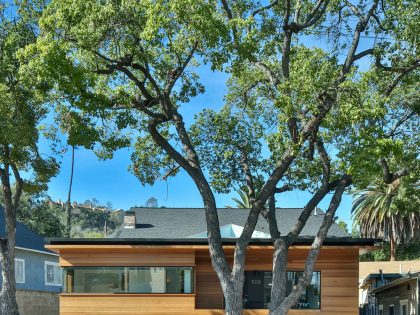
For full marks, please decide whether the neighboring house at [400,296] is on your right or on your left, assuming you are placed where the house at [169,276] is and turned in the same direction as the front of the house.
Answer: on your left

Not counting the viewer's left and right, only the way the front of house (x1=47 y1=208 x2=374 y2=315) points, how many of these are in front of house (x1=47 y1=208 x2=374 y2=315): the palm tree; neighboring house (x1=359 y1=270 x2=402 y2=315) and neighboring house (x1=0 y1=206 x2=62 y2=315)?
0

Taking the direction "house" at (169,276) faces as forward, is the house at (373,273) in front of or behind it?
behind

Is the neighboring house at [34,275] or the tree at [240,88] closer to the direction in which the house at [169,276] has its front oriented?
the tree

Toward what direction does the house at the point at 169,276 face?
toward the camera

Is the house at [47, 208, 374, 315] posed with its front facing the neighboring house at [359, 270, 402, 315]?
no

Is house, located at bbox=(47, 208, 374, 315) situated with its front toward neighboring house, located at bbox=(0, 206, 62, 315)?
no

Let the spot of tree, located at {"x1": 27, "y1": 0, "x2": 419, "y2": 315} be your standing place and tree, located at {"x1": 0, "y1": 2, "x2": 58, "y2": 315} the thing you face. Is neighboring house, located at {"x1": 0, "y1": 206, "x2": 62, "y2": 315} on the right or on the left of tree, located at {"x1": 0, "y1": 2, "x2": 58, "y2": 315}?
right

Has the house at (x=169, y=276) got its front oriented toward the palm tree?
no

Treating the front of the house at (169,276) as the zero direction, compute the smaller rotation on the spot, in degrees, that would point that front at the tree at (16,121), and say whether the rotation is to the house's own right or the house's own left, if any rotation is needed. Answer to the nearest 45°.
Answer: approximately 45° to the house's own right

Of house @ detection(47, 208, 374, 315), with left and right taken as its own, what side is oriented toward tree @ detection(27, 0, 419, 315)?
front
